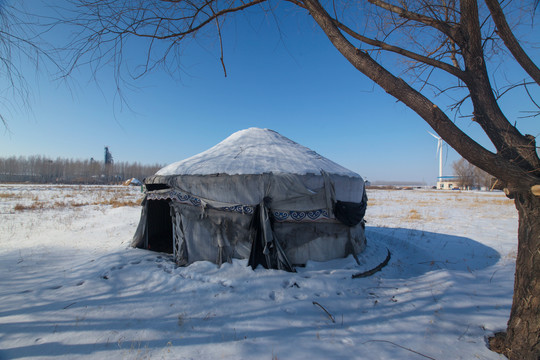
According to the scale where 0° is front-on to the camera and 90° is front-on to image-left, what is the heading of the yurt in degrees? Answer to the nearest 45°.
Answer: approximately 45°

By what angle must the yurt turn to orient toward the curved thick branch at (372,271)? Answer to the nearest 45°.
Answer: approximately 135° to its left
